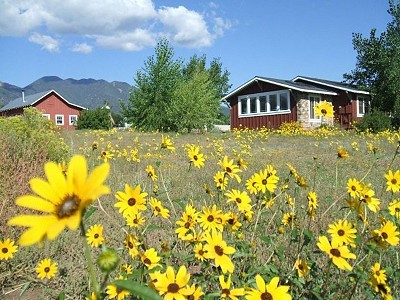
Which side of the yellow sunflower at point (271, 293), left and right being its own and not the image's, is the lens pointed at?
front

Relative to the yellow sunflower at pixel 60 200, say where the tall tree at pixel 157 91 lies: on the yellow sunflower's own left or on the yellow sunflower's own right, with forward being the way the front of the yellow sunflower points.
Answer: on the yellow sunflower's own left

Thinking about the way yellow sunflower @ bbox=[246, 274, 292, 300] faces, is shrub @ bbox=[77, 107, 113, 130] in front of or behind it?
behind

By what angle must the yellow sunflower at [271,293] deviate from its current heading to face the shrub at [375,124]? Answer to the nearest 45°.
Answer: approximately 180°

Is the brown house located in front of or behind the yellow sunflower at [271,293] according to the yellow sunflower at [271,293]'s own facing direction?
behind

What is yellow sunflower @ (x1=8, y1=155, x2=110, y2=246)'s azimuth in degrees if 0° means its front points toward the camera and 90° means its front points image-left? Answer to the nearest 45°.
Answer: approximately 315°

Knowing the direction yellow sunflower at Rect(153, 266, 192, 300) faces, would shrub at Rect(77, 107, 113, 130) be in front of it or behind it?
behind

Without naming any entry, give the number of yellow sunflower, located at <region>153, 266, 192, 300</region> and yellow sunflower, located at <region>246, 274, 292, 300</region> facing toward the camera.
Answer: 2
